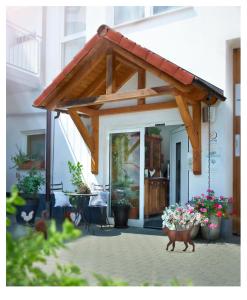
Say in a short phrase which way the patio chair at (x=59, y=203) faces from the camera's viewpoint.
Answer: facing the viewer and to the right of the viewer

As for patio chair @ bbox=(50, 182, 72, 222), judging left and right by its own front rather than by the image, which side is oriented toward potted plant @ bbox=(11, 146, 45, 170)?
back

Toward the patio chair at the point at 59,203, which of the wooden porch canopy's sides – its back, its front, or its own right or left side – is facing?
right

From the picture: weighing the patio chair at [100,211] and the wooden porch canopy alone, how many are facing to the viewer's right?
0

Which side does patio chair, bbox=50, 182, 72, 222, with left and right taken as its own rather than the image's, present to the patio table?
front

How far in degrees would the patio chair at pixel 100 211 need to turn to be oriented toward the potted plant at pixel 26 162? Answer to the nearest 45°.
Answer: approximately 90° to its right

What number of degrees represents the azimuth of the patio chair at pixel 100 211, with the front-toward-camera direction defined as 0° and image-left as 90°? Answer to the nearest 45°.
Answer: approximately 45°

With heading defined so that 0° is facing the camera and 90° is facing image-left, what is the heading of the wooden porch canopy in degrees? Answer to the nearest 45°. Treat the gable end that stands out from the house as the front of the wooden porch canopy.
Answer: approximately 45°

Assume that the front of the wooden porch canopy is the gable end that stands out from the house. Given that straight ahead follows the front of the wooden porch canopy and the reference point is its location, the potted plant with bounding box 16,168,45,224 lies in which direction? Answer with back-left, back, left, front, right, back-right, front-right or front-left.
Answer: right
